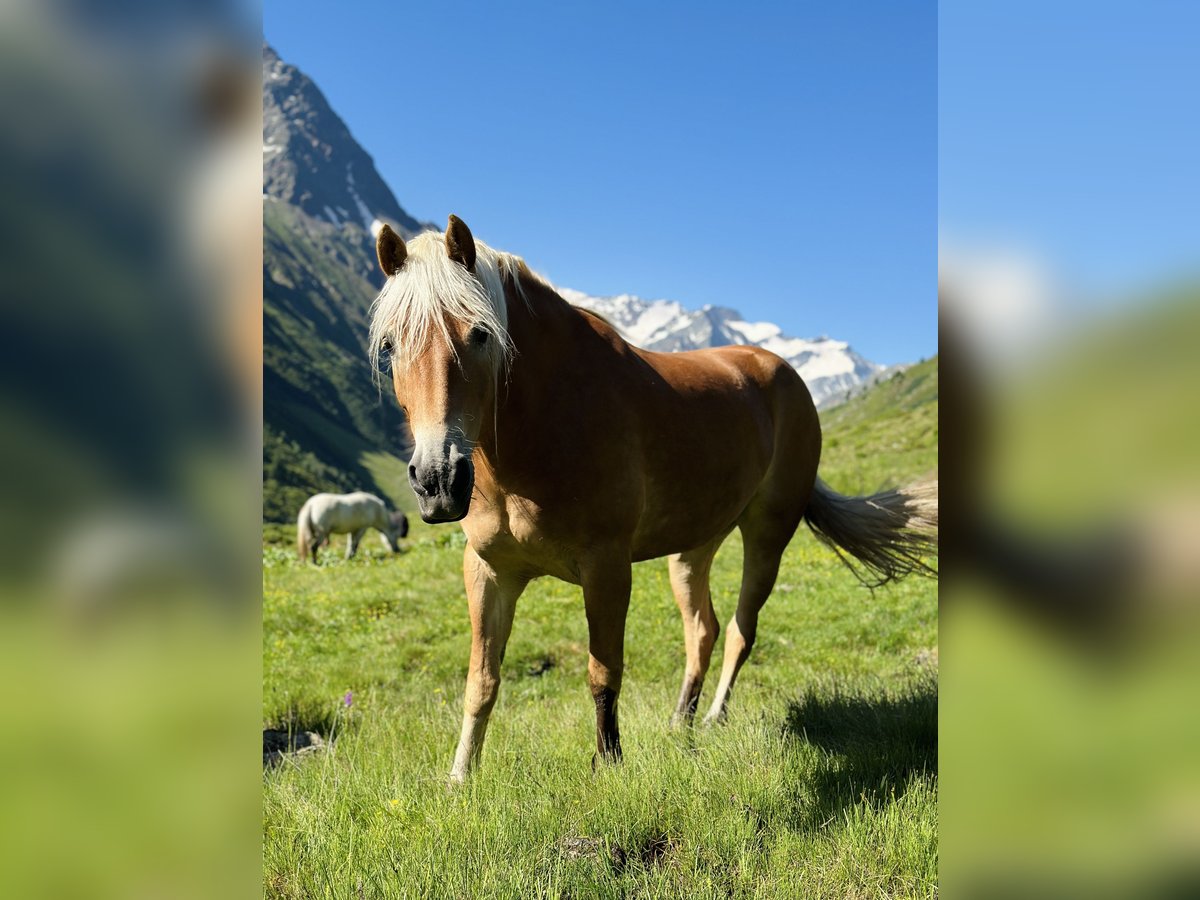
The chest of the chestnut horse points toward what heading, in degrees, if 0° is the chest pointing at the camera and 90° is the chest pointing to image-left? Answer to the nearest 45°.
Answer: approximately 45°

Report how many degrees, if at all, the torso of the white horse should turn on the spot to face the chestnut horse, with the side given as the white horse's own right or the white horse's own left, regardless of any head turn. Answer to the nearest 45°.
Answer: approximately 90° to the white horse's own right

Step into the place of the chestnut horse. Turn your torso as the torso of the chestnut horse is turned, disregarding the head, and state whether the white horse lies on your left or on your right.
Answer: on your right

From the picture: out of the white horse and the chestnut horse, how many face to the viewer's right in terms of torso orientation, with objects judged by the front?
1

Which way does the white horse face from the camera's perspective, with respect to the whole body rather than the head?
to the viewer's right
